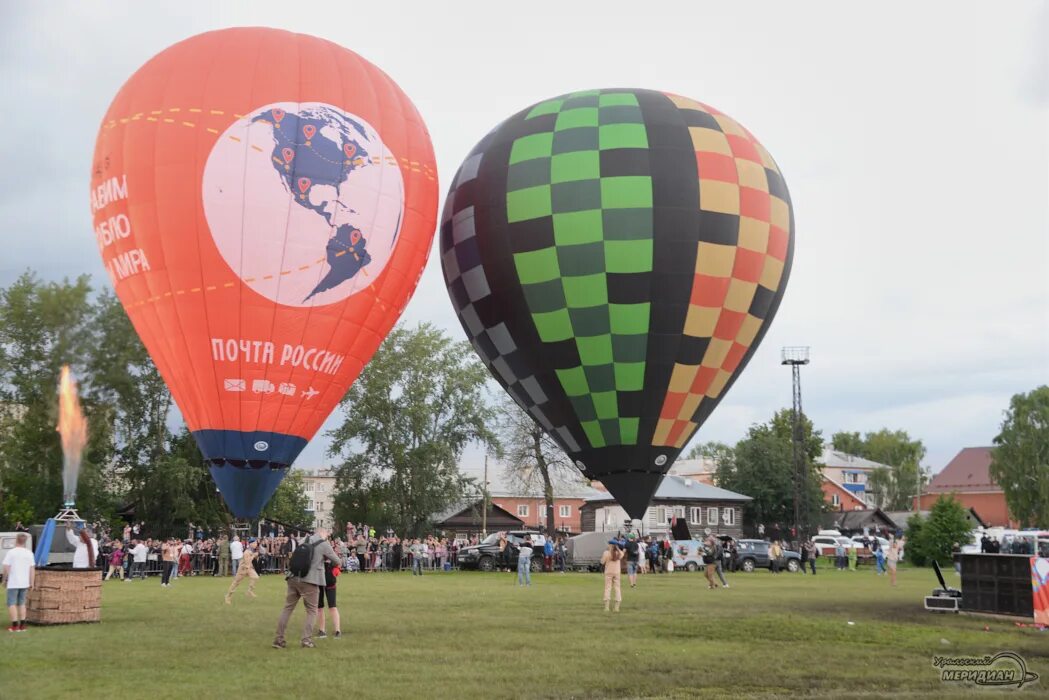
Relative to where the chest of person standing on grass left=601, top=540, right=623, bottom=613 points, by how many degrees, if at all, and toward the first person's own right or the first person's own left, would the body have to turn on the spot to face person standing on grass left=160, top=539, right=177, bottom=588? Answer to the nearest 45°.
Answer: approximately 45° to the first person's own left

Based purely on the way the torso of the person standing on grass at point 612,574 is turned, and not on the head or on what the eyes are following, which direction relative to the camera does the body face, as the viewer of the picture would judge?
away from the camera

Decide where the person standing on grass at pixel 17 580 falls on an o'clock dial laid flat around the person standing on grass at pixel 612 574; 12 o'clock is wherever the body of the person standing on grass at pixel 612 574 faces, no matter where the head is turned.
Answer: the person standing on grass at pixel 17 580 is roughly at 8 o'clock from the person standing on grass at pixel 612 574.

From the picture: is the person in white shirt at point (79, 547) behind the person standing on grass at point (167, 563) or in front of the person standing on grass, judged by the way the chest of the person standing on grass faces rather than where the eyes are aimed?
in front

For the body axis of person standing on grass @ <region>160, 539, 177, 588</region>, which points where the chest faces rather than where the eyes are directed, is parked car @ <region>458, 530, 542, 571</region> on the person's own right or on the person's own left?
on the person's own left

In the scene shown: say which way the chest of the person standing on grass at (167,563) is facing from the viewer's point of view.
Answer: toward the camera
